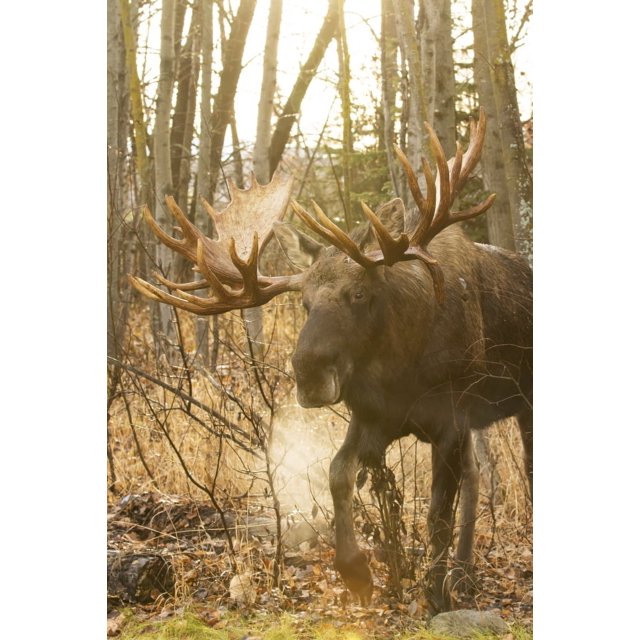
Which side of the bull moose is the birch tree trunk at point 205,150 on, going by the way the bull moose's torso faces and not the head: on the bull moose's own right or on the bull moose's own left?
on the bull moose's own right

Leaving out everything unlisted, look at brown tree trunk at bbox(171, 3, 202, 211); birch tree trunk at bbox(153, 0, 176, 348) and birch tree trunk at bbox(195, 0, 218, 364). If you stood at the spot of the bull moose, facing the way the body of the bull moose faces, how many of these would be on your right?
3

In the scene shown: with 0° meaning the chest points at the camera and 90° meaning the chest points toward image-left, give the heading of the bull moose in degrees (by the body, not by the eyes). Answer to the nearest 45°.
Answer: approximately 45°

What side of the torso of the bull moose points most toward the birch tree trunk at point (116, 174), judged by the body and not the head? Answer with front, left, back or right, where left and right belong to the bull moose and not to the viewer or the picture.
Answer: right

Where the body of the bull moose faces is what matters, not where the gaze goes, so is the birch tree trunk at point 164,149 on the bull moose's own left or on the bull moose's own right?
on the bull moose's own right
